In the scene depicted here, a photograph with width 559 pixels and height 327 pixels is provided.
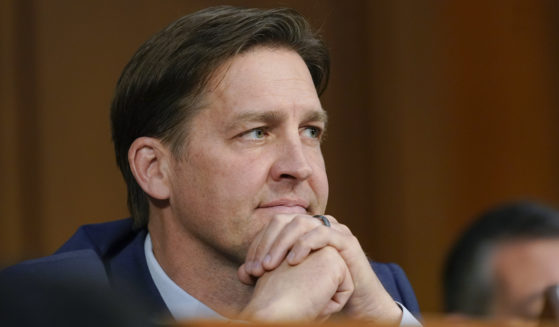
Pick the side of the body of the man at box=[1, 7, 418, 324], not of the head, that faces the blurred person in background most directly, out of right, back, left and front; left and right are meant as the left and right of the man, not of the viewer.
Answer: left

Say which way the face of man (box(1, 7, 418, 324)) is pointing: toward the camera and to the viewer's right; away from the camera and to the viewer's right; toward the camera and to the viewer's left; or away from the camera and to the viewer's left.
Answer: toward the camera and to the viewer's right
